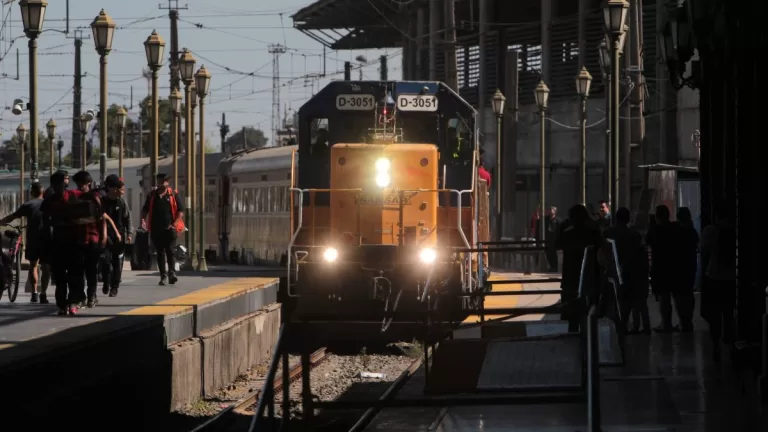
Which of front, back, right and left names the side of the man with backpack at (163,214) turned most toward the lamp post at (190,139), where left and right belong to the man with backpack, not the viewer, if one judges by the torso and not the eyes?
back

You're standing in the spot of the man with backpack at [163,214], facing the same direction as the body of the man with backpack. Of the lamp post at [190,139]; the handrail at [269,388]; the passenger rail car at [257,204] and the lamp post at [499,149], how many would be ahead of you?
1

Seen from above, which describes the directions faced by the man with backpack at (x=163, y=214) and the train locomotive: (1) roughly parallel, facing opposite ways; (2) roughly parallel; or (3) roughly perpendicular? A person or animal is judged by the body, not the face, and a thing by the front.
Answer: roughly parallel

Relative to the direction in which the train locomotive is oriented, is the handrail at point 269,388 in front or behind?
in front

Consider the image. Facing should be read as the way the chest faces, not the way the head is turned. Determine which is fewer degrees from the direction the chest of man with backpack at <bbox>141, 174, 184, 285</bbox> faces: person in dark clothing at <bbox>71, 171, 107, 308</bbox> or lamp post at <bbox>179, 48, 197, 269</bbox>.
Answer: the person in dark clothing

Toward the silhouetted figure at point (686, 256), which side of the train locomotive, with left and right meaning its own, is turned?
left

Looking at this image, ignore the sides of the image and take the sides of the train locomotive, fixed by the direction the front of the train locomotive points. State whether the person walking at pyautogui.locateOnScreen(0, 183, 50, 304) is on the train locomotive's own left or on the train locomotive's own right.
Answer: on the train locomotive's own right

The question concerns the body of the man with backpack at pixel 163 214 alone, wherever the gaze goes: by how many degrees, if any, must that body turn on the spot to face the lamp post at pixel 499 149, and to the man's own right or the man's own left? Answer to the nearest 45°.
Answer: approximately 135° to the man's own left

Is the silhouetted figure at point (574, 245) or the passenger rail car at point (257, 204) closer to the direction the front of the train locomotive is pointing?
the silhouetted figure

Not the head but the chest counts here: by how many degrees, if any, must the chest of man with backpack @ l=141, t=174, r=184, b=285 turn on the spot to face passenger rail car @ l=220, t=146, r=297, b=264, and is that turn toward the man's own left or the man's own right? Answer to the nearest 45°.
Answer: approximately 180°

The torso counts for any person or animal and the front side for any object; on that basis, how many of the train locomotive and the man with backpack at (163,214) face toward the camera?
2

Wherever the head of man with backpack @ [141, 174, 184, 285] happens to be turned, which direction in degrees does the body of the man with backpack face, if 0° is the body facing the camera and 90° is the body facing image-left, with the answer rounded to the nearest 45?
approximately 0°

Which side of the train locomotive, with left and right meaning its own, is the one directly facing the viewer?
front
